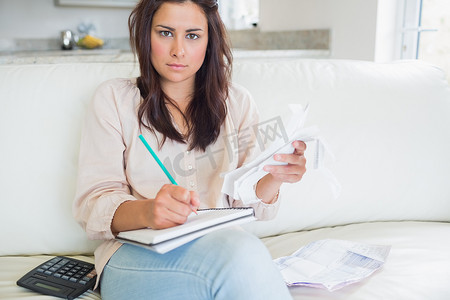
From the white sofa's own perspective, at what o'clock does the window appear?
The window is roughly at 7 o'clock from the white sofa.

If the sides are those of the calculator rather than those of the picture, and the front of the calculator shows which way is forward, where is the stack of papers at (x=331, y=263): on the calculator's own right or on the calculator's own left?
on the calculator's own right

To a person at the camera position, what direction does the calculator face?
facing away from the viewer and to the right of the viewer

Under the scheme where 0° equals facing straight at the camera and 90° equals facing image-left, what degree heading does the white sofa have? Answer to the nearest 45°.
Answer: approximately 0°

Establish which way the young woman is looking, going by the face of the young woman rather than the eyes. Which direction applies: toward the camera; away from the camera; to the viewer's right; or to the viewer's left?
toward the camera
